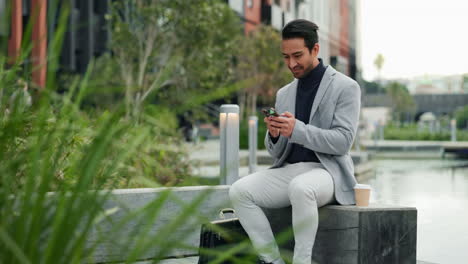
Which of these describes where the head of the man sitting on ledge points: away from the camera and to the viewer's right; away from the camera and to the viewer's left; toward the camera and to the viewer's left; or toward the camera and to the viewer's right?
toward the camera and to the viewer's left

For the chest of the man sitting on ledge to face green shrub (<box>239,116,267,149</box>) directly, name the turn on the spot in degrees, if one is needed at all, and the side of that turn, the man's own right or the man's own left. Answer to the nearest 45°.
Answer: approximately 135° to the man's own right

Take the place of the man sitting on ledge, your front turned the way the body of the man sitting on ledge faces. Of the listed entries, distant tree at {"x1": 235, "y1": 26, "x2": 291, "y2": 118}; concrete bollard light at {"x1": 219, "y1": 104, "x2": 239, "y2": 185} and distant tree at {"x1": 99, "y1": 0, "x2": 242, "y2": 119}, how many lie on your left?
0

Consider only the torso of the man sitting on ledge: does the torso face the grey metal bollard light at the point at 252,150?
no

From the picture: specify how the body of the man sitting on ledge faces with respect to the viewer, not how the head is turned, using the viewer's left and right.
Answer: facing the viewer and to the left of the viewer

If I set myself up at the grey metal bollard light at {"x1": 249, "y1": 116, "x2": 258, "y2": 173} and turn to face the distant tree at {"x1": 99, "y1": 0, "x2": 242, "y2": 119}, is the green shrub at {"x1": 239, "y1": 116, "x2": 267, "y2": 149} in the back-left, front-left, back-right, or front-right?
front-right

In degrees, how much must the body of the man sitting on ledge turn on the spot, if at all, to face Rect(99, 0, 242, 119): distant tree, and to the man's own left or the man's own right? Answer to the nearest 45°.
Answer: approximately 135° to the man's own right

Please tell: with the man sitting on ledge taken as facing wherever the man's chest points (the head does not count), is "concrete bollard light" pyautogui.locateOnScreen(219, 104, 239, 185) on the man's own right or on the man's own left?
on the man's own right

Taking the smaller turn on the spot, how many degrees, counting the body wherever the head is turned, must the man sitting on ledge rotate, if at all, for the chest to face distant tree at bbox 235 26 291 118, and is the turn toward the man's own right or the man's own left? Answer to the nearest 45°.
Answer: approximately 135° to the man's own right

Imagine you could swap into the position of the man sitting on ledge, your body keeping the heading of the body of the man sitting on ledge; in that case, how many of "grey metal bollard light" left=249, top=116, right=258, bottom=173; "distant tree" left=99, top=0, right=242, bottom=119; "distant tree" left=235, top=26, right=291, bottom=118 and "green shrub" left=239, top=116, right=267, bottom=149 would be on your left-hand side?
0
